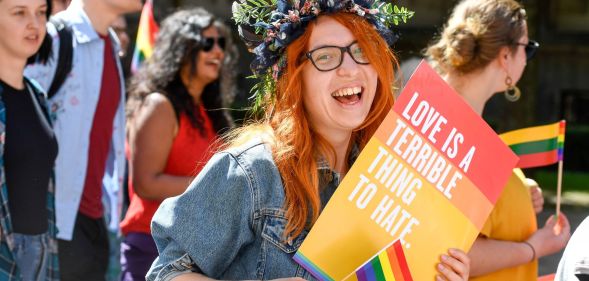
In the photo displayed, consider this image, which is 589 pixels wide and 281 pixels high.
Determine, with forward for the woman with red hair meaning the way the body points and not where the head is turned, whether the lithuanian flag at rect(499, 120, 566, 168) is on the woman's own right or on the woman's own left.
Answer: on the woman's own left

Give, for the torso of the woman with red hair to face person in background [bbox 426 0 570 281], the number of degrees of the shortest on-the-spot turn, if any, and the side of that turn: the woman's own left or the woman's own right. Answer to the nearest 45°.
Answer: approximately 90° to the woman's own left

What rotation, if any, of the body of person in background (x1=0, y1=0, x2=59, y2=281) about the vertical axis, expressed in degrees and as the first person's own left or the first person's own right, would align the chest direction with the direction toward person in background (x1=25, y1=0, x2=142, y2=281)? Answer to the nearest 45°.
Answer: approximately 90° to the first person's own left

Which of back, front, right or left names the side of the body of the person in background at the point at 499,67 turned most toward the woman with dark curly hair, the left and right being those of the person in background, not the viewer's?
back

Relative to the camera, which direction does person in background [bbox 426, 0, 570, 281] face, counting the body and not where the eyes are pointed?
to the viewer's right

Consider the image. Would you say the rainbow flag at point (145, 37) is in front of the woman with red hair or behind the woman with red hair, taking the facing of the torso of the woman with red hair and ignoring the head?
behind

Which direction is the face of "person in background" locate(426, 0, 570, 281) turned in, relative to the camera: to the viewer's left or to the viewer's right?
to the viewer's right

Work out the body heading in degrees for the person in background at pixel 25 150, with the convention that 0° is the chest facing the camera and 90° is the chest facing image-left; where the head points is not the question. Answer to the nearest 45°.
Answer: approximately 315°

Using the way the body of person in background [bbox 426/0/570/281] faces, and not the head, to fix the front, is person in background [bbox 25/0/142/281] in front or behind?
behind

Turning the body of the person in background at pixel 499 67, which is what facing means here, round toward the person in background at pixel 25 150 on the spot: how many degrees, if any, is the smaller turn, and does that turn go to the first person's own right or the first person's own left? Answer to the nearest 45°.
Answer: approximately 180°
